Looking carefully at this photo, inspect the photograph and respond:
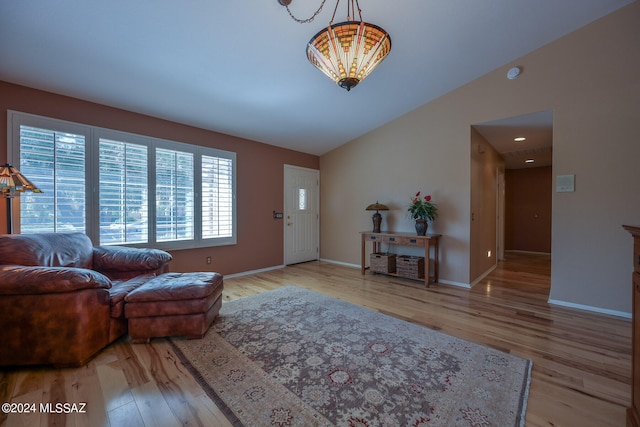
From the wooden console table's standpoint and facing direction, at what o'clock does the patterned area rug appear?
The patterned area rug is roughly at 11 o'clock from the wooden console table.

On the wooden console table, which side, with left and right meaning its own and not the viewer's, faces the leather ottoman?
front

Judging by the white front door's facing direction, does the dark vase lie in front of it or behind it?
in front

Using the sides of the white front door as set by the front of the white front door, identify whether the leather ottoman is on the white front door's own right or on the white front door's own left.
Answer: on the white front door's own right

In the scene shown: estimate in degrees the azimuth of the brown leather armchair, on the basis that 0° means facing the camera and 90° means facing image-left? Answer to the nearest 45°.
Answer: approximately 315°

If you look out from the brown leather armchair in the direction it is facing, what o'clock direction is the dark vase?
The dark vase is roughly at 11 o'clock from the brown leather armchair.

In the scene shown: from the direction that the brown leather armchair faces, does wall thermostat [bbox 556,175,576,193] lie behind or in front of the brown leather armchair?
in front

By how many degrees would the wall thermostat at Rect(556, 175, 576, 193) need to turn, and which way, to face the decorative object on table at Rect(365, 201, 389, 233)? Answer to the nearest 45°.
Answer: approximately 90° to its right

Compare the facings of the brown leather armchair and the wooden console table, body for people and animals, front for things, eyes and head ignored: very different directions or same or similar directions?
very different directions

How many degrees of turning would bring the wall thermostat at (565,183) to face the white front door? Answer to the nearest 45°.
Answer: approximately 90° to its right
